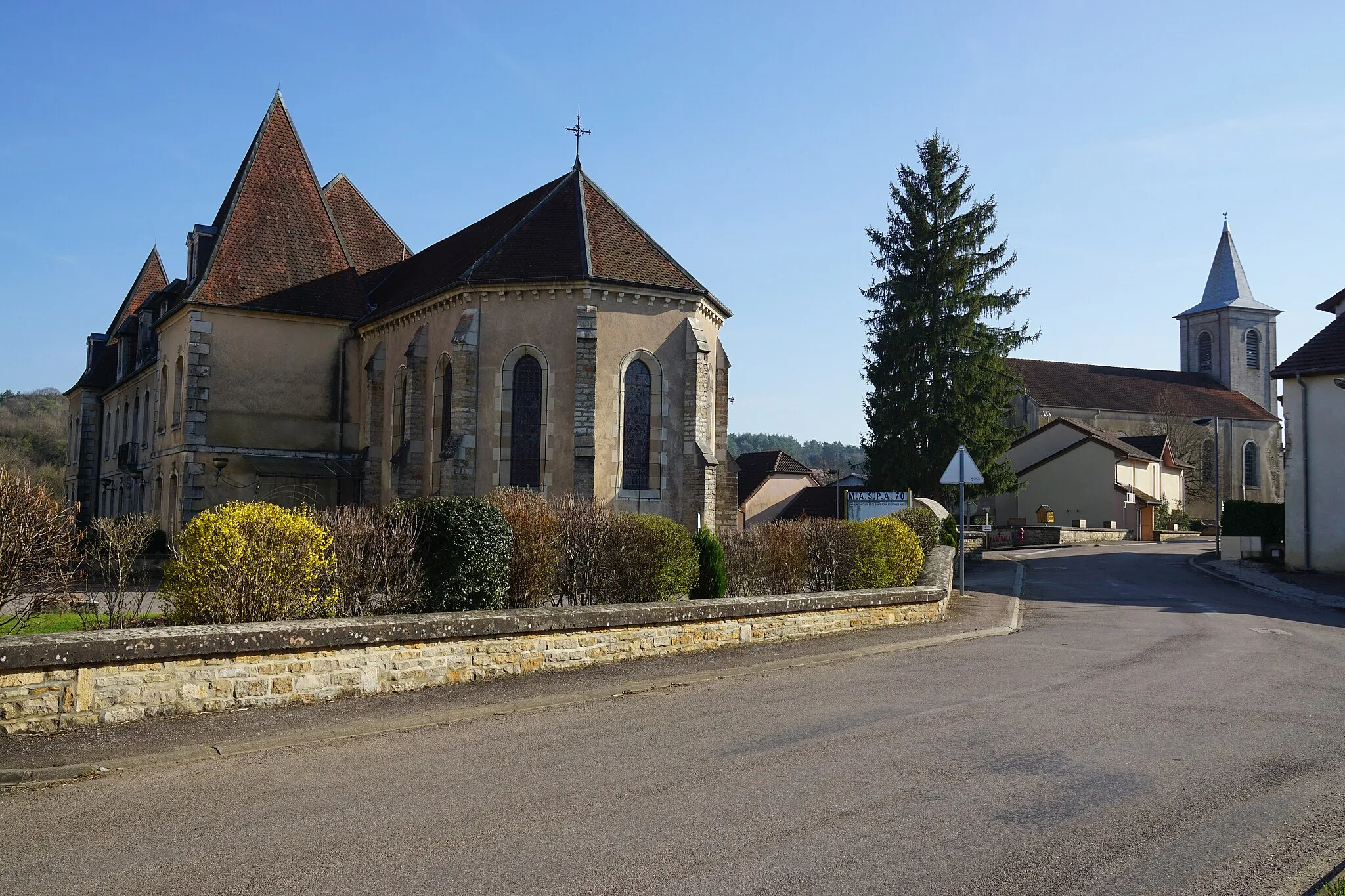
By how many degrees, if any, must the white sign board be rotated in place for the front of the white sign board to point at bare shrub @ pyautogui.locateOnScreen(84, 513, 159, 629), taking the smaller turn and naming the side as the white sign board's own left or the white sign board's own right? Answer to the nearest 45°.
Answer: approximately 45° to the white sign board's own right

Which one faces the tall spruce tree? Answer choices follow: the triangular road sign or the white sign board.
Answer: the triangular road sign

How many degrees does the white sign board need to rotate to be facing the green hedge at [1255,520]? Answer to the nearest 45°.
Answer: approximately 135° to its left

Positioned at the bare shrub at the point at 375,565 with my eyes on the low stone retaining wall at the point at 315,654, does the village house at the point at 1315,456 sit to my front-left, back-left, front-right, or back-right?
back-left

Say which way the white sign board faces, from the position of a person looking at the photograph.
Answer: facing the viewer

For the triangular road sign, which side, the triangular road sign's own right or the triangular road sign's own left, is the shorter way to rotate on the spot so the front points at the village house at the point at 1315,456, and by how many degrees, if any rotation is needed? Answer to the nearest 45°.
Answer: approximately 45° to the triangular road sign's own right

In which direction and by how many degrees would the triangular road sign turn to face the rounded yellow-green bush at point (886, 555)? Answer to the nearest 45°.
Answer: approximately 135° to its left

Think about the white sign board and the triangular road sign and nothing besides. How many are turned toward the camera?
1

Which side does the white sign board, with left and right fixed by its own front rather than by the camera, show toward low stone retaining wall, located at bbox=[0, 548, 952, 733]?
front

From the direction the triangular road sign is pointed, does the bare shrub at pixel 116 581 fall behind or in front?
behind
